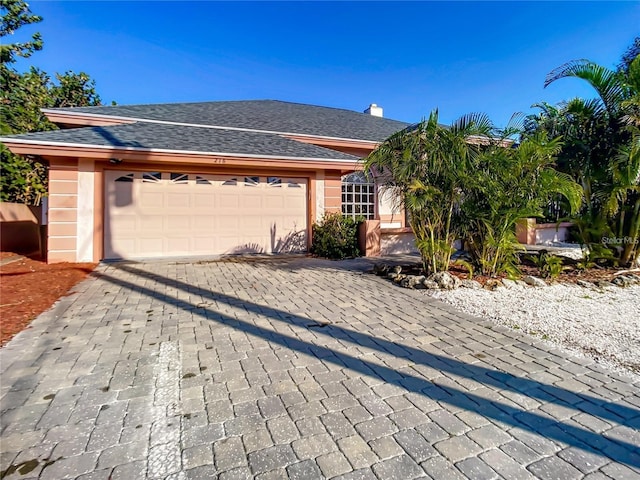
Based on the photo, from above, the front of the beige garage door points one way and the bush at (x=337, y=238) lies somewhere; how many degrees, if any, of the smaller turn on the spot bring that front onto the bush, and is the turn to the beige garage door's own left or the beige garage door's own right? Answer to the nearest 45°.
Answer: approximately 90° to the beige garage door's own left

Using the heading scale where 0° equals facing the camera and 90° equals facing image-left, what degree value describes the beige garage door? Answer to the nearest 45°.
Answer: approximately 0°

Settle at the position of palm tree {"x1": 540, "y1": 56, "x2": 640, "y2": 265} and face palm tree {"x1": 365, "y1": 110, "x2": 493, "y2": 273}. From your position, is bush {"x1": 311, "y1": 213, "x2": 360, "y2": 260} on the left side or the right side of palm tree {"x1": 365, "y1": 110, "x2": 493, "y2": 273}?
right

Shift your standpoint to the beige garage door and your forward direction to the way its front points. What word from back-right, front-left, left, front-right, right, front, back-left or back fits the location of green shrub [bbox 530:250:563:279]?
front-left
